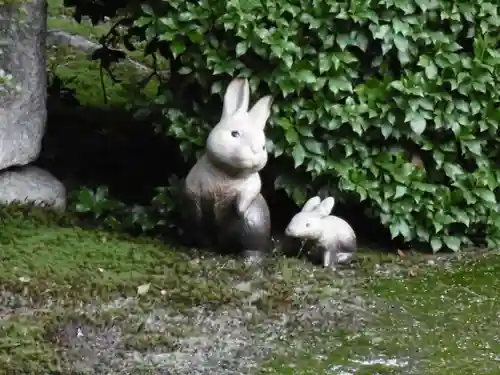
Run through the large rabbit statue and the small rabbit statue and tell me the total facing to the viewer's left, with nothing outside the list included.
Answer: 1

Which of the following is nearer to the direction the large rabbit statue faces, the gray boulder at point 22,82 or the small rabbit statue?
the small rabbit statue

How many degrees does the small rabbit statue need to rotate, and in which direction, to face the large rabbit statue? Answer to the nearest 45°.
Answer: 0° — it already faces it

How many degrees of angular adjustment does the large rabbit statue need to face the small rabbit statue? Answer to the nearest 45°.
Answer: approximately 45° to its left

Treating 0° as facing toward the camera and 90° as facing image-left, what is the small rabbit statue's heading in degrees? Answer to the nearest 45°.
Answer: approximately 90°

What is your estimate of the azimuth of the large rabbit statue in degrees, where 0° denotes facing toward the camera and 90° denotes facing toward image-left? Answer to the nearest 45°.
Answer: approximately 315°
